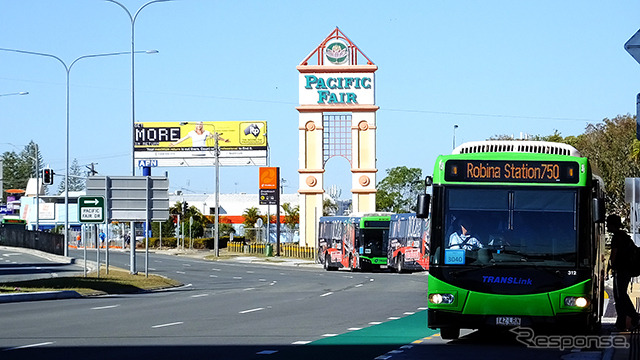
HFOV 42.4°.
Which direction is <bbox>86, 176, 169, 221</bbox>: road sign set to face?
away from the camera

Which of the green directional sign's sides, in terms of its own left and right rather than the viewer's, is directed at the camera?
front

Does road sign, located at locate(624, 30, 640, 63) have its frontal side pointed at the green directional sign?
no

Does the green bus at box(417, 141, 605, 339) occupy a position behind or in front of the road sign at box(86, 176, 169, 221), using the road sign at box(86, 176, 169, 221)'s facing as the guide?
behind

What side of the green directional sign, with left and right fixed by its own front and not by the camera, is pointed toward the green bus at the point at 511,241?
front

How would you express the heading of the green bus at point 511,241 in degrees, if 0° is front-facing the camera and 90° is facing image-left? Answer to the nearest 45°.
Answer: approximately 0°

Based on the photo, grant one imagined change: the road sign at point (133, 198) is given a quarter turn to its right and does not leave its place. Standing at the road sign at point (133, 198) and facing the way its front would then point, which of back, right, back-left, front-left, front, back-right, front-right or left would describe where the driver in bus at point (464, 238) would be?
right

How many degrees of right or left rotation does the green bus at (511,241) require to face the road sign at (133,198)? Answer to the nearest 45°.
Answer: approximately 135° to its right

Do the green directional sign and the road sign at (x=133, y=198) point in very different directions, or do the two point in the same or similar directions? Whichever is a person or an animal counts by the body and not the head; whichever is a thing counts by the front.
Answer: very different directions
